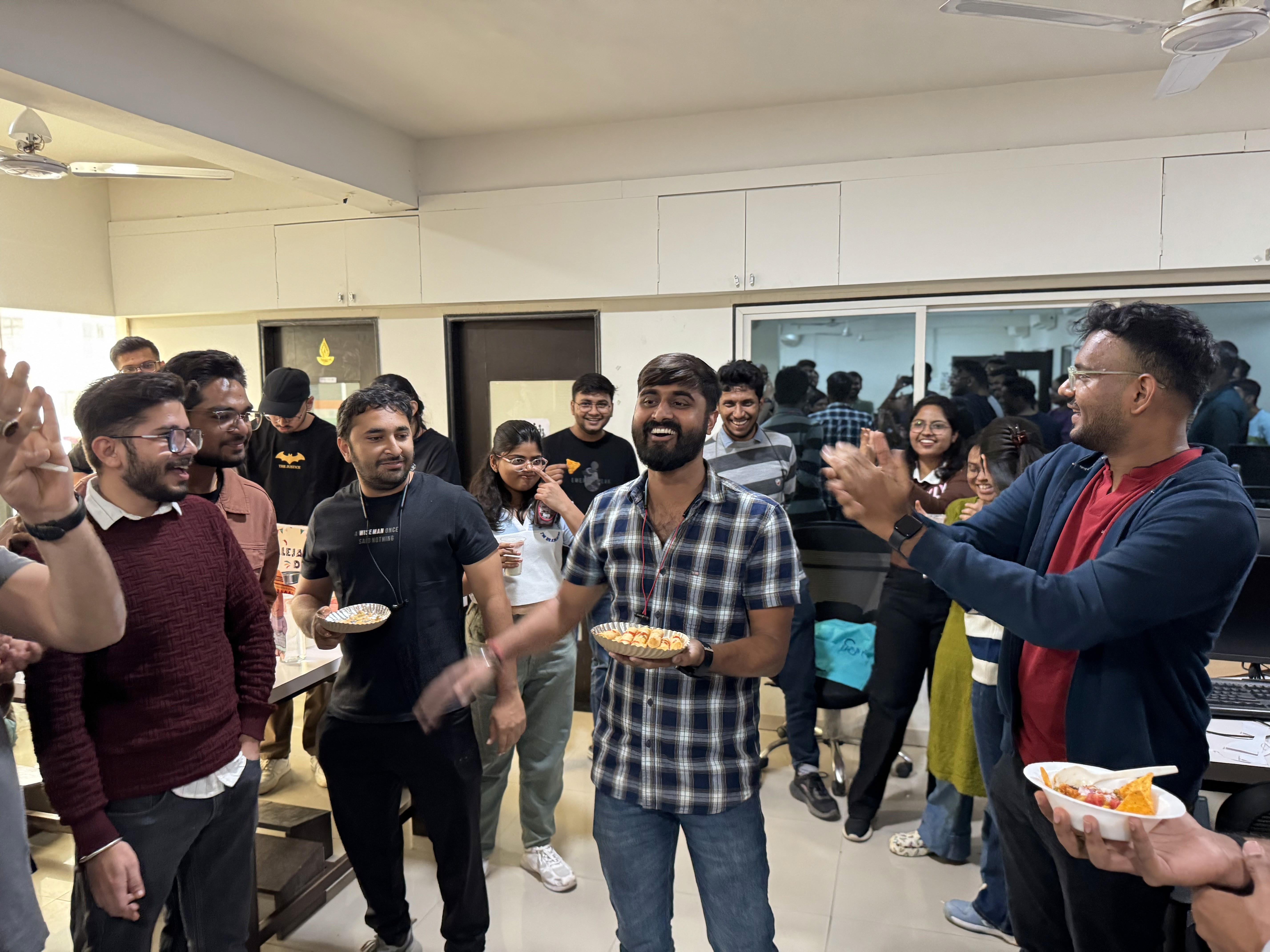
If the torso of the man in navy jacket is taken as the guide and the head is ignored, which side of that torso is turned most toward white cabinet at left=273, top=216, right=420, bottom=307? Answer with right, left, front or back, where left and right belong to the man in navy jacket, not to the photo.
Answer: right

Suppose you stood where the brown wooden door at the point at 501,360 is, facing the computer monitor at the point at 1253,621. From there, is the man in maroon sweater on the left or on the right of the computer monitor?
right

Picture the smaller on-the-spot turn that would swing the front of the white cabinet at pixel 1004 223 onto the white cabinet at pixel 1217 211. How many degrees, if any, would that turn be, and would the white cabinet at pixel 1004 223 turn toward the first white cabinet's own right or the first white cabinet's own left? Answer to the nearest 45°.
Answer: approximately 90° to the first white cabinet's own left

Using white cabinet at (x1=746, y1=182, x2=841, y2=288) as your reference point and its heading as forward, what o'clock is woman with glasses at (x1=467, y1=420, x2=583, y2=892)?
The woman with glasses is roughly at 1 o'clock from the white cabinet.

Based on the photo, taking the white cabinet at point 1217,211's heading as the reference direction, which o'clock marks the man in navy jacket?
The man in navy jacket is roughly at 12 o'clock from the white cabinet.

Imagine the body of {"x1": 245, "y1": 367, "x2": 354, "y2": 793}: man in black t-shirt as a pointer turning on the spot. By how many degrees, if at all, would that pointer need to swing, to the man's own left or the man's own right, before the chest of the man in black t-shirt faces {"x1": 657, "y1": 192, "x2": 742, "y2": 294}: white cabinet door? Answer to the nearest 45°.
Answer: approximately 90° to the man's own left

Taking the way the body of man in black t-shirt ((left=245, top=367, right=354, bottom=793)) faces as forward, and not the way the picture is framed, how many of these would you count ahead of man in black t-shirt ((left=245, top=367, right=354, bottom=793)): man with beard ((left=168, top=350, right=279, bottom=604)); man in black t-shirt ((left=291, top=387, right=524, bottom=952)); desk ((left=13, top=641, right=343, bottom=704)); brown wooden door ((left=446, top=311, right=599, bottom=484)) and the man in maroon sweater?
4

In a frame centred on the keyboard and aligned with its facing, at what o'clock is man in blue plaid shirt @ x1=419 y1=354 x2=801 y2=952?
The man in blue plaid shirt is roughly at 1 o'clock from the keyboard.

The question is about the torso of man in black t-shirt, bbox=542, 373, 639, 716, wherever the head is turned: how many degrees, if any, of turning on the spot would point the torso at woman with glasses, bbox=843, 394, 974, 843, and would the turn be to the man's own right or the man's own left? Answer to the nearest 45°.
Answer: approximately 45° to the man's own left
